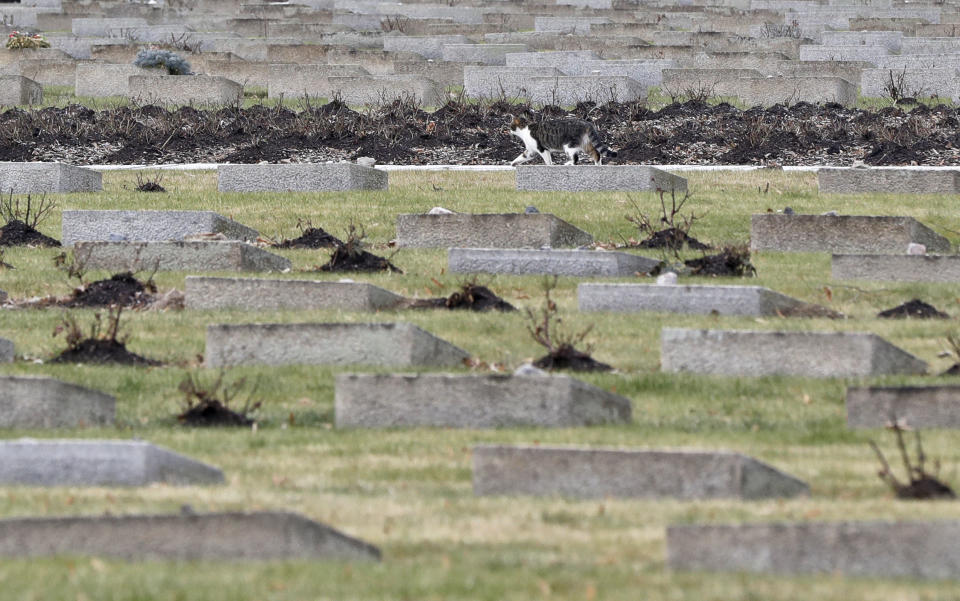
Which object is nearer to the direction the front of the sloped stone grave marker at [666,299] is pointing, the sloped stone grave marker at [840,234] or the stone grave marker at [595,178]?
the sloped stone grave marker

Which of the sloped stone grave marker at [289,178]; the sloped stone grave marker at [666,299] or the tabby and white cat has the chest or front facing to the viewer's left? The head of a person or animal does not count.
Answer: the tabby and white cat
